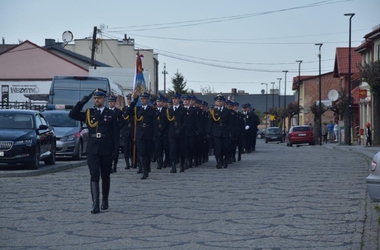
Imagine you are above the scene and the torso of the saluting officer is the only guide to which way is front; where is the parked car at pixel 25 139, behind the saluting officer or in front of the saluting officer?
behind

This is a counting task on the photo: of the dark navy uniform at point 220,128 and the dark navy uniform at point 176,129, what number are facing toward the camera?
2

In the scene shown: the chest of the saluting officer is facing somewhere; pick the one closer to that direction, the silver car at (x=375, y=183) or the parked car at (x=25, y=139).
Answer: the silver car

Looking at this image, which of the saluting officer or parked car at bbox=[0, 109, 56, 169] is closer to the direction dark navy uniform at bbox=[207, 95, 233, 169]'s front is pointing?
the saluting officer

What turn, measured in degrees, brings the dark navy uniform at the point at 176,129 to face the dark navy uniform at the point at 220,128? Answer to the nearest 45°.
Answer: approximately 135° to its left

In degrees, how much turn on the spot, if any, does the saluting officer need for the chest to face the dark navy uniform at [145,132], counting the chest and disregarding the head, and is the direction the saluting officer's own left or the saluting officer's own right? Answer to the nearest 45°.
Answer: approximately 180°

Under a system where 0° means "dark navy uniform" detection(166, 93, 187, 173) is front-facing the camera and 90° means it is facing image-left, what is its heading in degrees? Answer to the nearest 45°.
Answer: approximately 0°
